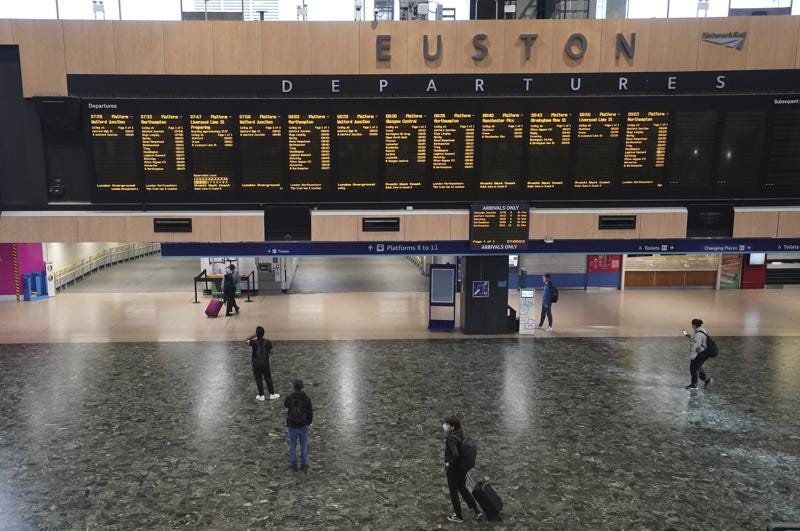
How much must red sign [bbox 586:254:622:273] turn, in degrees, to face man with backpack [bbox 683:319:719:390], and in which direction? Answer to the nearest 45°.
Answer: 0° — it already faces them

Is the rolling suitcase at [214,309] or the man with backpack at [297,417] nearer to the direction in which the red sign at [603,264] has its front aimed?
the man with backpack

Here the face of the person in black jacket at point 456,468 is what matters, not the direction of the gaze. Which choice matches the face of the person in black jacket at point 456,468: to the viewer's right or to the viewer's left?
to the viewer's left

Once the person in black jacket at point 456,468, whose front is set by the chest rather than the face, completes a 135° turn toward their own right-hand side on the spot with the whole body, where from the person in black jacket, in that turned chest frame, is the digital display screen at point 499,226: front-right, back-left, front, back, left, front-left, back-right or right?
front-left

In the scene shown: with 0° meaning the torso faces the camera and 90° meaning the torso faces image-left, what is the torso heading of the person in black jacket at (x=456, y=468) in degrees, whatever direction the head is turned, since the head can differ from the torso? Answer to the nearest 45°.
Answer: approximately 90°

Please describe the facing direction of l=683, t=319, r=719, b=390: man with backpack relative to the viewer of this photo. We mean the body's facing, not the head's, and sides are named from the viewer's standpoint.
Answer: facing to the left of the viewer

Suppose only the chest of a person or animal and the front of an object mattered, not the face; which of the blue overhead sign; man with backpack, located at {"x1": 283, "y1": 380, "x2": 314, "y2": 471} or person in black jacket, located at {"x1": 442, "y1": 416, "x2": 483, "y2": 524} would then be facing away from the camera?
the man with backpack

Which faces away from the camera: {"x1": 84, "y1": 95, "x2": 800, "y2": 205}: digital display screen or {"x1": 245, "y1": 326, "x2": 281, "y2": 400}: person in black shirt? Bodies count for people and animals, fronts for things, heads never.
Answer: the person in black shirt

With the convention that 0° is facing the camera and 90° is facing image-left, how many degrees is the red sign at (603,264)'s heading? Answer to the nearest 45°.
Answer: approximately 0°

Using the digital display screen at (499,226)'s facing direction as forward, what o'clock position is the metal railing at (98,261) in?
The metal railing is roughly at 4 o'clock from the digital display screen.

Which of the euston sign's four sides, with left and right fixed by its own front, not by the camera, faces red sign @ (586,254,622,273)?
back

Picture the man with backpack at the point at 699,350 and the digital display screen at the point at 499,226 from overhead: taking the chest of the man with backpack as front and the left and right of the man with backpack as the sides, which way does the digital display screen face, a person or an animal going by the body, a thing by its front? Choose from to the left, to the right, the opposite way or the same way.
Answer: to the left
